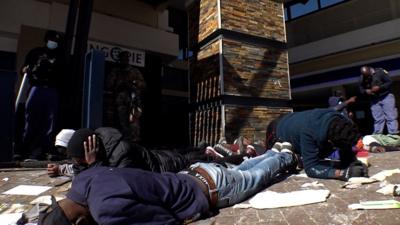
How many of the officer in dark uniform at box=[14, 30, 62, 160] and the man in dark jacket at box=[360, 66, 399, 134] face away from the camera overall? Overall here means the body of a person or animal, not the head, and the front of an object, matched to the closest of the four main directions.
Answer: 0

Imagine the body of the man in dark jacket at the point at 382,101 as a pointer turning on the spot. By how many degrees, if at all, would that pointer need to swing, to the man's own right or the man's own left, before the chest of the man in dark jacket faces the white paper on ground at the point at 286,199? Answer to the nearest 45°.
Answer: approximately 45° to the man's own left

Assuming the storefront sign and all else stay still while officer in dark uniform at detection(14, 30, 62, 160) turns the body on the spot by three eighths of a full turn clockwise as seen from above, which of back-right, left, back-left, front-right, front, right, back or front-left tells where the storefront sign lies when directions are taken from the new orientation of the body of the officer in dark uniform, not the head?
right

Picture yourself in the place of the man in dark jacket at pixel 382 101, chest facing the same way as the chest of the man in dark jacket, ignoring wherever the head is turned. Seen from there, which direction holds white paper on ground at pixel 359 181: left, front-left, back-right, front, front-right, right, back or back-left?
front-left

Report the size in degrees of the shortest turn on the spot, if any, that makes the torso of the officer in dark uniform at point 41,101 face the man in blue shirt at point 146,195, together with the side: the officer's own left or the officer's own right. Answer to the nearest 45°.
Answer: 0° — they already face them

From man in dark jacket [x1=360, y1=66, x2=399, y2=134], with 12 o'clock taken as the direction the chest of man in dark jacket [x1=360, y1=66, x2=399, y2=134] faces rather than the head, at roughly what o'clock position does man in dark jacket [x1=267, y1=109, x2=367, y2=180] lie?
man in dark jacket [x1=267, y1=109, x2=367, y2=180] is roughly at 11 o'clock from man in dark jacket [x1=360, y1=66, x2=399, y2=134].

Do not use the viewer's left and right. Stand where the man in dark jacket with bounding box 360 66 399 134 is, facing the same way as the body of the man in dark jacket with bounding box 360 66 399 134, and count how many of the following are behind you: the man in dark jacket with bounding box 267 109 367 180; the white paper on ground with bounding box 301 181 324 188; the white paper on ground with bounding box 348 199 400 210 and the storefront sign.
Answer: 0

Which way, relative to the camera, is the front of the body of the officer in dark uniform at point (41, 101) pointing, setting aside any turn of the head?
toward the camera

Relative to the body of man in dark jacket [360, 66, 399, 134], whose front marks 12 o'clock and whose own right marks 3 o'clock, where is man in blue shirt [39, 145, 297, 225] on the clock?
The man in blue shirt is roughly at 11 o'clock from the man in dark jacket.

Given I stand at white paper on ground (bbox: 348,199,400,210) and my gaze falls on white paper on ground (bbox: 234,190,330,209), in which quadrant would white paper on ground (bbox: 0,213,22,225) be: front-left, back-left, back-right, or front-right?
front-left

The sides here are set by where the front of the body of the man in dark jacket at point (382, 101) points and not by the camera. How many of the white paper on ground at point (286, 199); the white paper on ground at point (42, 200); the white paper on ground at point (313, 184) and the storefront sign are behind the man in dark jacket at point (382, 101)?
0
